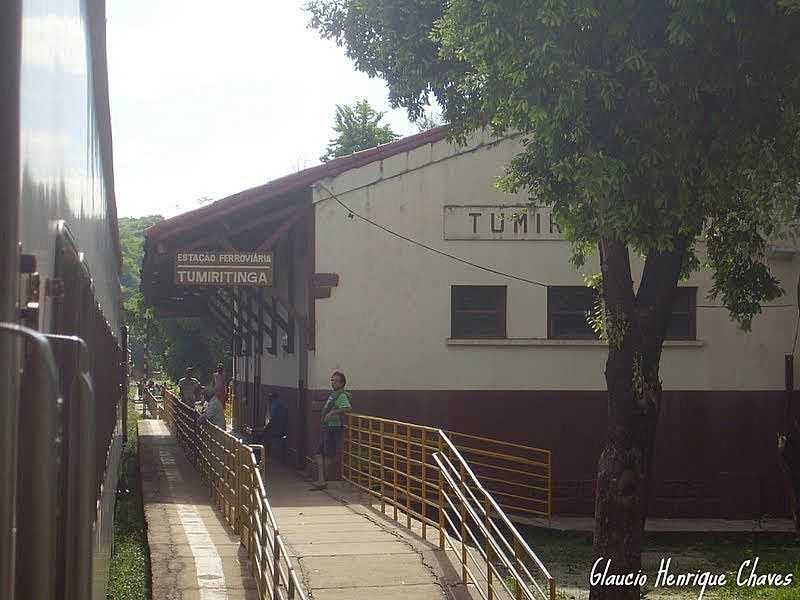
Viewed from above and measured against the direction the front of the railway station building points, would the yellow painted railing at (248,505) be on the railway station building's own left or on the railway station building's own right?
on the railway station building's own left

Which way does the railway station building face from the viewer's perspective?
to the viewer's left

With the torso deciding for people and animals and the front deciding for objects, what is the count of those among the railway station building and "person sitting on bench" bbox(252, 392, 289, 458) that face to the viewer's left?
2

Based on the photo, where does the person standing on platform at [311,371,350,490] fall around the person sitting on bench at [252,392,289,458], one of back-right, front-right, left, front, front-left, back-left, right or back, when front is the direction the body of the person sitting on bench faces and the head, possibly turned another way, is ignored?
left

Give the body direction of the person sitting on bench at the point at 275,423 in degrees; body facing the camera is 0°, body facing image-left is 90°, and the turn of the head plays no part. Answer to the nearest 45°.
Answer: approximately 90°

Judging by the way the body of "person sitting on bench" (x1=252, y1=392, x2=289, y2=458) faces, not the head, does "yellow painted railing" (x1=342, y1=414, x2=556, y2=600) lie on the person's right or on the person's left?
on the person's left

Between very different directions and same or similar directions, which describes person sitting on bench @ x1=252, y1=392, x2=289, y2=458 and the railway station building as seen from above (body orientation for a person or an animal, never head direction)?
same or similar directions

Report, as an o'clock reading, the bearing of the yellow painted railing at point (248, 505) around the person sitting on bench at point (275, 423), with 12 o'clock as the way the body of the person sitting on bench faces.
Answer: The yellow painted railing is roughly at 9 o'clock from the person sitting on bench.

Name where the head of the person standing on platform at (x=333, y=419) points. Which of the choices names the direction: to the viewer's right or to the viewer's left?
to the viewer's left
